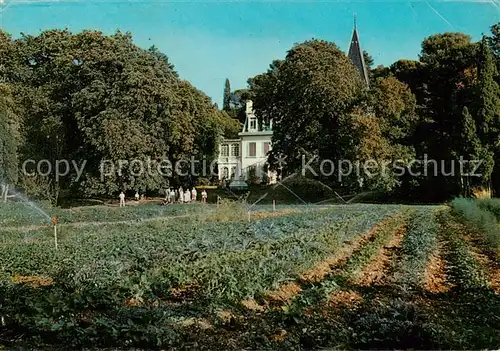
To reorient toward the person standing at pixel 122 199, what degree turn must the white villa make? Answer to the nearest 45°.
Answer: approximately 45° to its right

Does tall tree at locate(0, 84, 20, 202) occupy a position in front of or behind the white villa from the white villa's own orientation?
in front

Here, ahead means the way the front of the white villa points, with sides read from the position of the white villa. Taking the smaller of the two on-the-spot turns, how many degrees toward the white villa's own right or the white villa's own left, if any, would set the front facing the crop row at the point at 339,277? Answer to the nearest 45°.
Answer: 0° — it already faces it

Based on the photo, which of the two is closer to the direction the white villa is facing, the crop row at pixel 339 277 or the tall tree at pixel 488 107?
the crop row

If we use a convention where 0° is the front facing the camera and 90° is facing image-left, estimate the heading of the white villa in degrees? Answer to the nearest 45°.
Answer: approximately 0°
